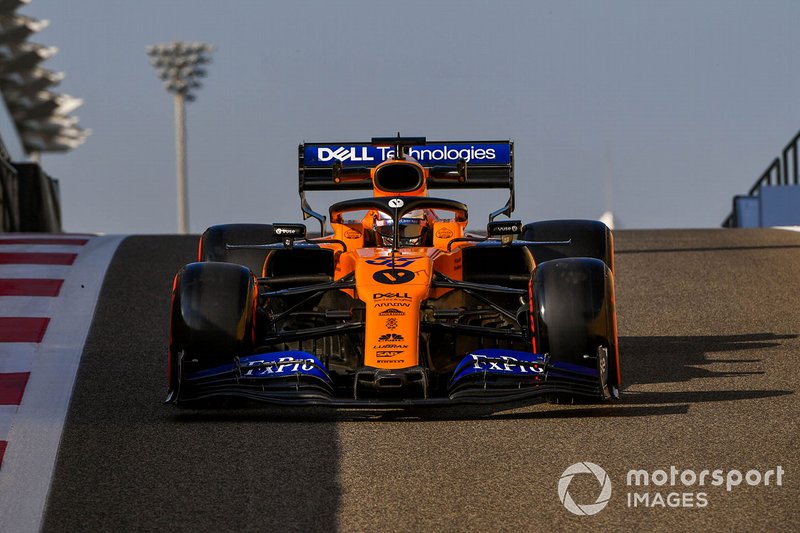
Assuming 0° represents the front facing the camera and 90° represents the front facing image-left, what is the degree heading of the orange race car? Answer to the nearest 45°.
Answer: approximately 0°
